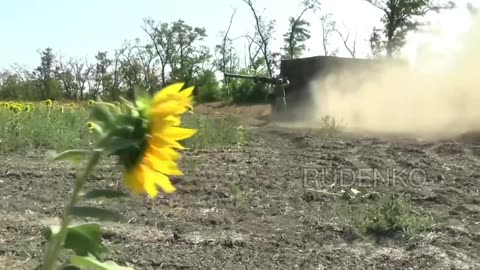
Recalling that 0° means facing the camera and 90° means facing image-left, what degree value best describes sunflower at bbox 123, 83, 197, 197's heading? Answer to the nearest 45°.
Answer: approximately 270°
